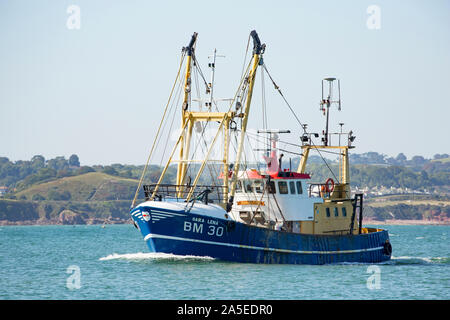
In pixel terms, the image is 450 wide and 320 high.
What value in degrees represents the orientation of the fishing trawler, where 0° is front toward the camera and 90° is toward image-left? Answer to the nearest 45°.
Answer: approximately 45°
